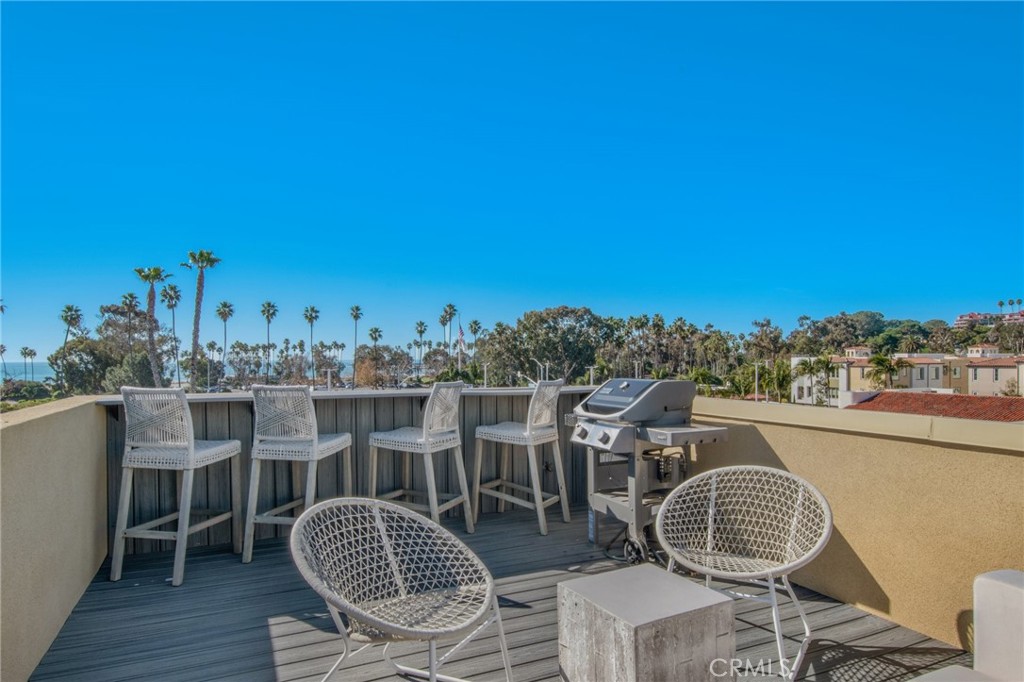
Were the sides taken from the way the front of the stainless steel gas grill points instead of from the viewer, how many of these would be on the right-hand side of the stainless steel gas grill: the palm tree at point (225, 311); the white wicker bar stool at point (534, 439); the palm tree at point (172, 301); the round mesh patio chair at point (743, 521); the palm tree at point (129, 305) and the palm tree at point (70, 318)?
5

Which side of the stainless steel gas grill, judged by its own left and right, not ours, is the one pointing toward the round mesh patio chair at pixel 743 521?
left

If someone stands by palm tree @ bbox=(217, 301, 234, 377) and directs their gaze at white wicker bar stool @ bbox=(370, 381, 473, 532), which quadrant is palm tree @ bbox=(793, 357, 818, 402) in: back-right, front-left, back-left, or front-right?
front-left

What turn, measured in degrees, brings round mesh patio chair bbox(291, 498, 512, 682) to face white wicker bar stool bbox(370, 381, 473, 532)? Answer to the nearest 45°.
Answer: approximately 135° to its left

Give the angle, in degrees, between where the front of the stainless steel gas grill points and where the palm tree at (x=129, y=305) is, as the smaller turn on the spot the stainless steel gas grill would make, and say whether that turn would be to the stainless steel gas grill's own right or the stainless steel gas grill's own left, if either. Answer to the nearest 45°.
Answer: approximately 90° to the stainless steel gas grill's own right

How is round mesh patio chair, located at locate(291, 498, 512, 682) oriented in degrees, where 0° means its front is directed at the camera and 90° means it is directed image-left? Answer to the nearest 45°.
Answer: approximately 315°

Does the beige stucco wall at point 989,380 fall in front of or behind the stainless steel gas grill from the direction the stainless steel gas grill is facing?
behind

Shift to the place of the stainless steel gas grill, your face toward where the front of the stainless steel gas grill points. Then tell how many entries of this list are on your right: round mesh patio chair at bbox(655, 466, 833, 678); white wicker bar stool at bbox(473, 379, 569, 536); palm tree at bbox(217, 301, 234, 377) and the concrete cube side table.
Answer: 2

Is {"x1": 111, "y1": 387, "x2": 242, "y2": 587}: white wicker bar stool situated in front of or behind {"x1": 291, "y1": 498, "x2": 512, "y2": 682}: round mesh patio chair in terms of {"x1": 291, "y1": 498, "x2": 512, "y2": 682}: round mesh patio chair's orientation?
behind

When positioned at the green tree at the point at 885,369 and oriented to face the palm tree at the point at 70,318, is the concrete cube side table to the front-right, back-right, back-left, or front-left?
front-left

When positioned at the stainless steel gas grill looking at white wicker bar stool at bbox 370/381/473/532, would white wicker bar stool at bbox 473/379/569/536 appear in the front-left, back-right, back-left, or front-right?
front-right

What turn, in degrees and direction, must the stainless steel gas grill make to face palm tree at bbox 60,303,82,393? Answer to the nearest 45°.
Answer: approximately 90° to its right

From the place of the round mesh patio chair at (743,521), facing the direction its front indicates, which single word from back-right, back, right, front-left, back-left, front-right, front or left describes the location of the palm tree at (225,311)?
back-right

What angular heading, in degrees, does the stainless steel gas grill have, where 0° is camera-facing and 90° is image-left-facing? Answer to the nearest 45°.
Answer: approximately 45°

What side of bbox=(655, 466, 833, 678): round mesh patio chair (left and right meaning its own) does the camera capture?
front

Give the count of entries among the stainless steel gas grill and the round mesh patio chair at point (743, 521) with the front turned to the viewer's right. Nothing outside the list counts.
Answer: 0

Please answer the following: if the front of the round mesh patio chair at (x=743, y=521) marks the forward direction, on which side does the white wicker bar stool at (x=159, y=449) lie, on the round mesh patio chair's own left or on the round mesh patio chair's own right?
on the round mesh patio chair's own right
